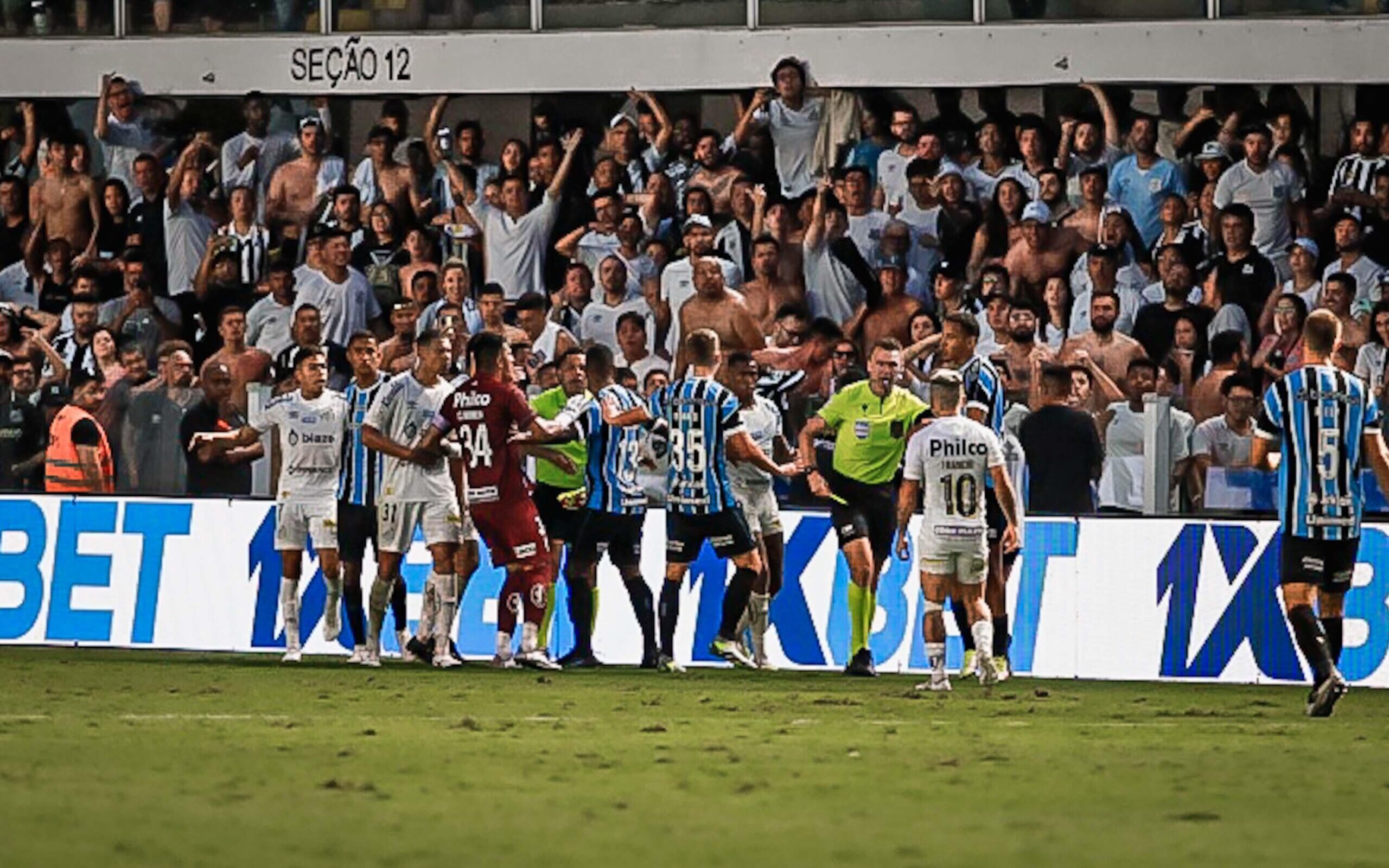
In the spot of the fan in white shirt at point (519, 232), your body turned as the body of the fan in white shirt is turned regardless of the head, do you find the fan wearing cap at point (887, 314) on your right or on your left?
on your left

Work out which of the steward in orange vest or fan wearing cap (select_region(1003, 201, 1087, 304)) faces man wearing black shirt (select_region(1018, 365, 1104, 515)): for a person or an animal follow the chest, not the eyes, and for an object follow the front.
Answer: the fan wearing cap

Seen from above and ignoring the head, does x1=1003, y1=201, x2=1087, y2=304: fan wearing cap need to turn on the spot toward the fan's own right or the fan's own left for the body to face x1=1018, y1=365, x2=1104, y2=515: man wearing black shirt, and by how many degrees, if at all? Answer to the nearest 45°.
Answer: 0° — they already face them

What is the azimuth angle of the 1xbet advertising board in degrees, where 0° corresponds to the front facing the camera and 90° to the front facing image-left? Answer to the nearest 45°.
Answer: approximately 0°

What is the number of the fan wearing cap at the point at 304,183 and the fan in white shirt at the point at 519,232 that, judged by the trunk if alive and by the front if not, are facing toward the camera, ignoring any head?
2

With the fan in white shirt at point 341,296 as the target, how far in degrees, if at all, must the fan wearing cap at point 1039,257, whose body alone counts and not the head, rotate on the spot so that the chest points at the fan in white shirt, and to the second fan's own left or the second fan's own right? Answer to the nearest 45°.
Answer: approximately 90° to the second fan's own right

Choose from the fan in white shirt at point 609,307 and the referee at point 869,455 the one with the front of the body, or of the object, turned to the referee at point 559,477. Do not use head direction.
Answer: the fan in white shirt
